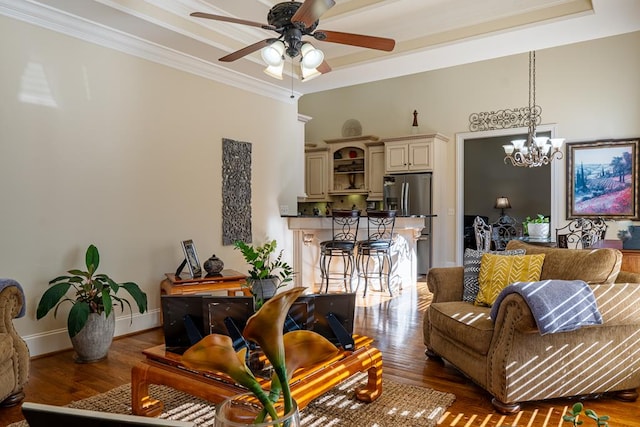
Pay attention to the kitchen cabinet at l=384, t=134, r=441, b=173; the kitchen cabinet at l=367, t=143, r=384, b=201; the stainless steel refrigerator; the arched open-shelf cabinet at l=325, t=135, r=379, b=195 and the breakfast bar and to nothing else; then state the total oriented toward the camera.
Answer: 5

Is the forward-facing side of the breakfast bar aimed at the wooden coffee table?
yes

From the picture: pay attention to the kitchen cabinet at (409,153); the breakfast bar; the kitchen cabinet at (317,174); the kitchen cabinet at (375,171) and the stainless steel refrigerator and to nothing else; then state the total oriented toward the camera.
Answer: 5

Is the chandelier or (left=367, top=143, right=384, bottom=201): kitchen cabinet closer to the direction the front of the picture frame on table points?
the chandelier

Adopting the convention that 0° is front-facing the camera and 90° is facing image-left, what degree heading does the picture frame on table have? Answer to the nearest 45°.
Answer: approximately 315°

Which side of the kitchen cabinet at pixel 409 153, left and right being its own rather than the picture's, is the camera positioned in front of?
front

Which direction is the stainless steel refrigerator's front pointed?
toward the camera

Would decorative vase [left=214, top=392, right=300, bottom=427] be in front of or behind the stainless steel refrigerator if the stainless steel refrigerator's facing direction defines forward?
in front

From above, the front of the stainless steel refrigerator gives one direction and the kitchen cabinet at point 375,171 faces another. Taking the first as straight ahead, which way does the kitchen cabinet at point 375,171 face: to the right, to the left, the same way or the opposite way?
the same way

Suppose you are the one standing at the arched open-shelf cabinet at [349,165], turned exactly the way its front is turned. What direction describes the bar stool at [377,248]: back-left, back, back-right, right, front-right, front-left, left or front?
front

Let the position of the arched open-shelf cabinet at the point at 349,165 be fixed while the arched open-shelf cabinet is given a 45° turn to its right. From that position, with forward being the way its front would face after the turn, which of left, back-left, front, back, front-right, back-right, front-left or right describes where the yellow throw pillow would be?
front-left

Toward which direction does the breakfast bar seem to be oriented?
toward the camera

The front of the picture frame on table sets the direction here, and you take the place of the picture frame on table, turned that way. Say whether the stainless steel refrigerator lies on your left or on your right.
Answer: on your left

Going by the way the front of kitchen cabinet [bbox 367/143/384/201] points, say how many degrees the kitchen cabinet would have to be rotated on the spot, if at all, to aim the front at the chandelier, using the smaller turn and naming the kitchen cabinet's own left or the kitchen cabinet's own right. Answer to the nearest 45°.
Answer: approximately 45° to the kitchen cabinet's own left

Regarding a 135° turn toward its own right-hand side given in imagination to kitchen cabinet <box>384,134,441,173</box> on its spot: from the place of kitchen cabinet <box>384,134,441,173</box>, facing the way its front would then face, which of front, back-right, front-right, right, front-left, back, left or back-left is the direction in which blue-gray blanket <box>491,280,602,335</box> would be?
back-left

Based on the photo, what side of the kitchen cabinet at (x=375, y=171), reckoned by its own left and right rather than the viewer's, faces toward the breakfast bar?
front

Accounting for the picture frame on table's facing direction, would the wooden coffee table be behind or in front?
in front

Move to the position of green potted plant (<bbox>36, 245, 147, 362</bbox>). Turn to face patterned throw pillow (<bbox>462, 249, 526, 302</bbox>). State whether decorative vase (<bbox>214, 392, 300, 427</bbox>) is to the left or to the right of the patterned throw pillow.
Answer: right

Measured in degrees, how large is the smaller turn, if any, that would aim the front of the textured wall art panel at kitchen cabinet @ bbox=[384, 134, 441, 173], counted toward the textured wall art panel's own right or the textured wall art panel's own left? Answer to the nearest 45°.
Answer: approximately 90° to the textured wall art panel's own left

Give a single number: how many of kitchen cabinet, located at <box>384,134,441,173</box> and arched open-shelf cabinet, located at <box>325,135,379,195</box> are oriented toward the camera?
2

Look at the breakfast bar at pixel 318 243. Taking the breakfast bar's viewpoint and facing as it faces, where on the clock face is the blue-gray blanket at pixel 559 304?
The blue-gray blanket is roughly at 11 o'clock from the breakfast bar.
